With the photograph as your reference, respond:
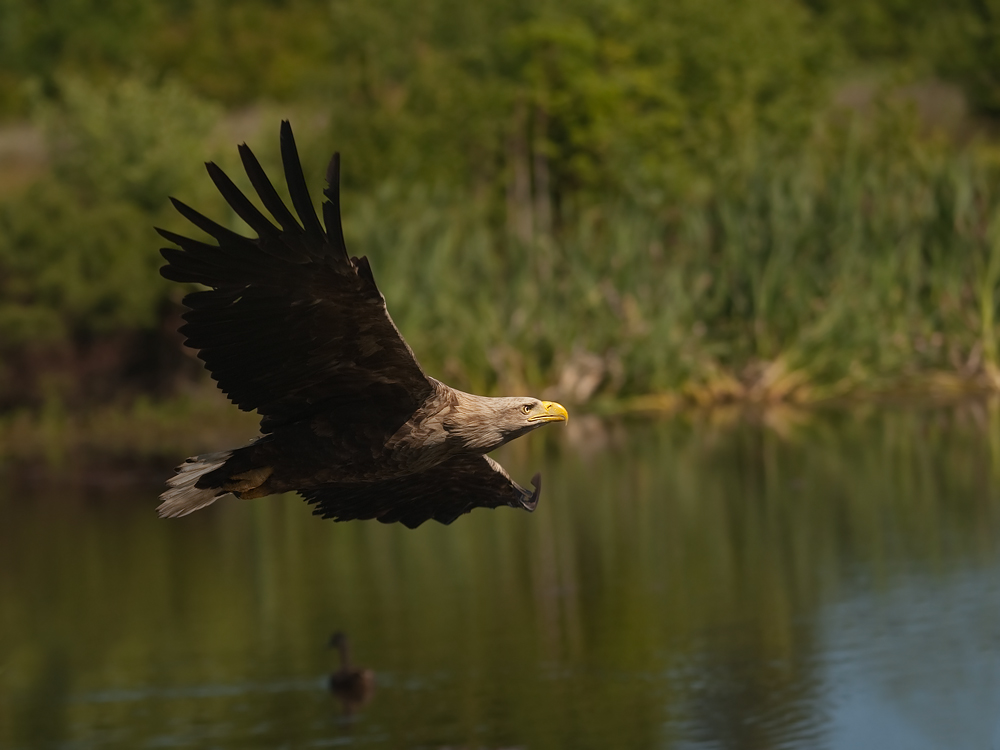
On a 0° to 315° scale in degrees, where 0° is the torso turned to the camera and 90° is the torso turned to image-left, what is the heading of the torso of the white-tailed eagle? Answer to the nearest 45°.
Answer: approximately 270°
